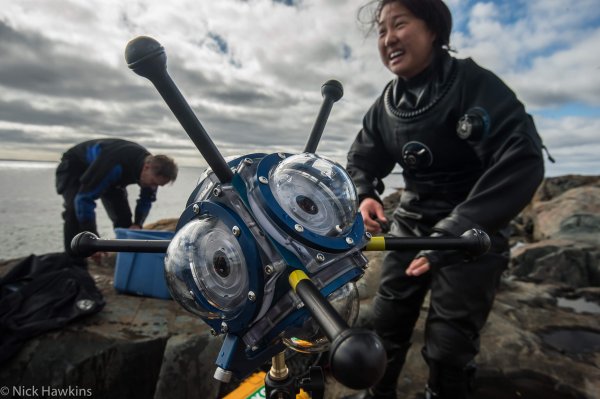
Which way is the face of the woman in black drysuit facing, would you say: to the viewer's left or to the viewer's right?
to the viewer's left

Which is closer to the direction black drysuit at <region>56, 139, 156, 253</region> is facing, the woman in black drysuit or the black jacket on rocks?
the woman in black drysuit

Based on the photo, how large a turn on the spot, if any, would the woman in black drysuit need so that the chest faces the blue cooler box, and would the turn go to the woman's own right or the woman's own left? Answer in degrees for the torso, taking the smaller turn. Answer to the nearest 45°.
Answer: approximately 45° to the woman's own right

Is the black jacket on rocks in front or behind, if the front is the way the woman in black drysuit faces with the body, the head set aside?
in front

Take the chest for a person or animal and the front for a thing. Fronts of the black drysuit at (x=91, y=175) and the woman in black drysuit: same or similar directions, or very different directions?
very different directions

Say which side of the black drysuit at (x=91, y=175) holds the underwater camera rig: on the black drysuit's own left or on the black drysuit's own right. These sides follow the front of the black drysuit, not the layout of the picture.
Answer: on the black drysuit's own right

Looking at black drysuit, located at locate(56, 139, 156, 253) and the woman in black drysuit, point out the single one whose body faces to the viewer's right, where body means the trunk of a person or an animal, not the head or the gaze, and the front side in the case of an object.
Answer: the black drysuit

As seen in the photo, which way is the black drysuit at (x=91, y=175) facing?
to the viewer's right

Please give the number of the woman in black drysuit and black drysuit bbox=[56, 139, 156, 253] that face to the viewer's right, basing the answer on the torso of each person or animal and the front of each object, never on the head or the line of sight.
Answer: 1

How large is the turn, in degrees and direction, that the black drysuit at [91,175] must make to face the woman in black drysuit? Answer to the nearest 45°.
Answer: approximately 45° to its right
